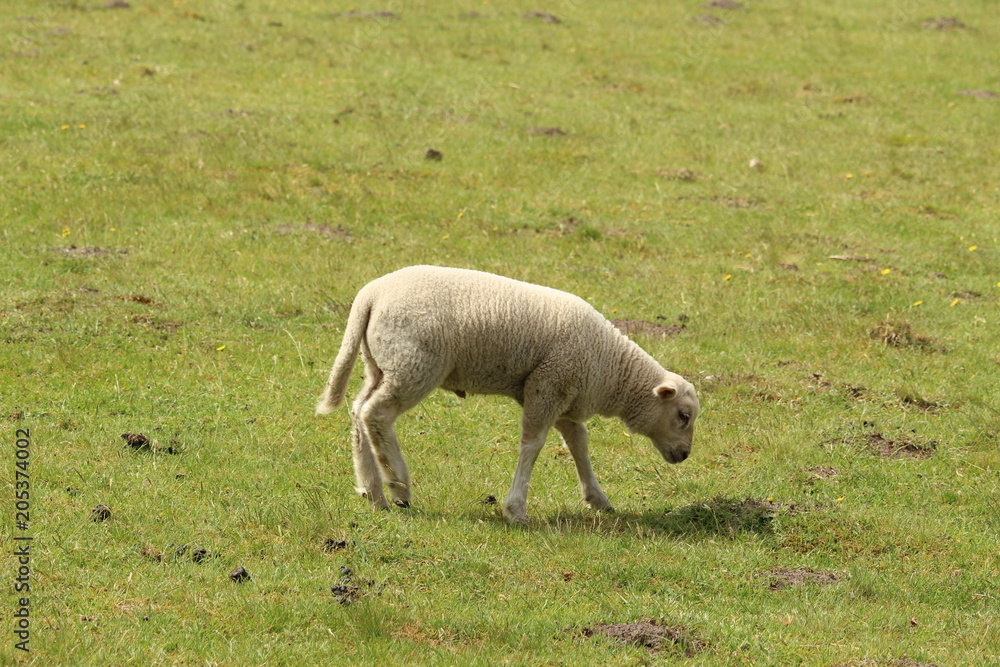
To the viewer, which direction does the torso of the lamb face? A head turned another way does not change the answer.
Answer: to the viewer's right
